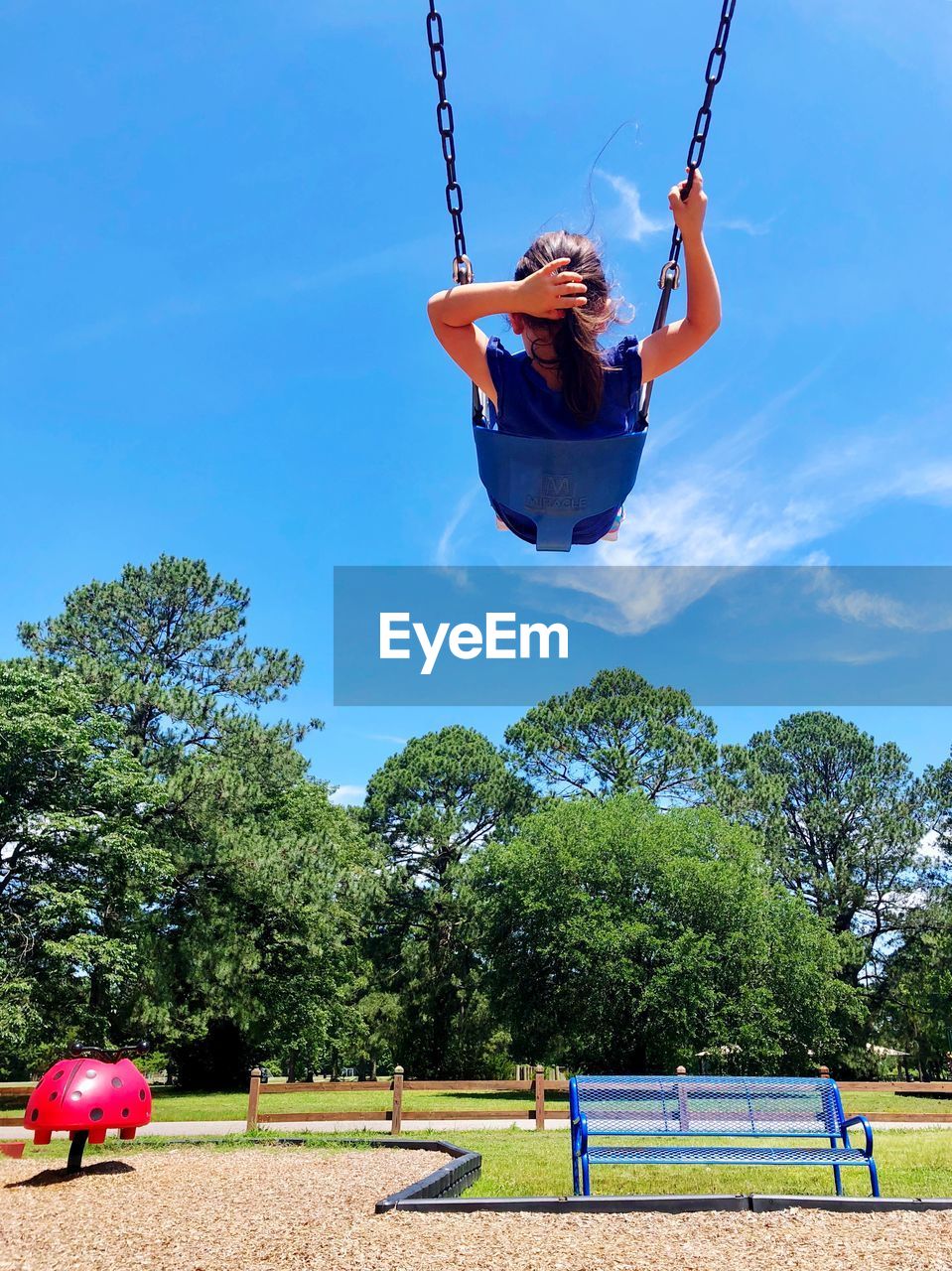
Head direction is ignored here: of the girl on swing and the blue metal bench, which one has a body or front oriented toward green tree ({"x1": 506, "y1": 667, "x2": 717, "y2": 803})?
the girl on swing

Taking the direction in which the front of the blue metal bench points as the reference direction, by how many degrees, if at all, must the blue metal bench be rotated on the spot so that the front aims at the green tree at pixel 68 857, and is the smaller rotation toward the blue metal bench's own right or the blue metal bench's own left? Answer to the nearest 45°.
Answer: approximately 135° to the blue metal bench's own right

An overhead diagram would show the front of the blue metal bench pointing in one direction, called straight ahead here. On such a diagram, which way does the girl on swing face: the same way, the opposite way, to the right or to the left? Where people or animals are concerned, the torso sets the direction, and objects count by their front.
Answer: the opposite way

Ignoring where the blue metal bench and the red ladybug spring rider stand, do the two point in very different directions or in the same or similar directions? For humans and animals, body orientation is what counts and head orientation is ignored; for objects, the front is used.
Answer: very different directions

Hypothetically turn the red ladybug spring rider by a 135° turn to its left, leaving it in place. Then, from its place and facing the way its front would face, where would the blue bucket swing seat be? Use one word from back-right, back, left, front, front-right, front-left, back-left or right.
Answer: left

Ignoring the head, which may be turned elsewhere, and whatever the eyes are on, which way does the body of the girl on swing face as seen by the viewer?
away from the camera

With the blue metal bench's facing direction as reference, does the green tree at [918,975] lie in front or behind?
behind

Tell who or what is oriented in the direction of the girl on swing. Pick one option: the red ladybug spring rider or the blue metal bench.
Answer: the blue metal bench

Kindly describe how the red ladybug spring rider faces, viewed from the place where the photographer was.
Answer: facing away from the viewer and to the right of the viewer

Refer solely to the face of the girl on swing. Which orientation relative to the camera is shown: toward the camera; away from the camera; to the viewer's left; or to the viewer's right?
away from the camera

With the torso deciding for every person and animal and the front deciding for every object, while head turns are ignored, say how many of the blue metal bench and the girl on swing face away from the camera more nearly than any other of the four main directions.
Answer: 1
